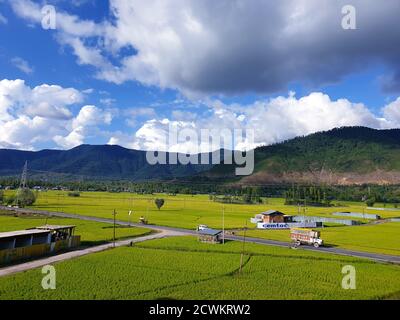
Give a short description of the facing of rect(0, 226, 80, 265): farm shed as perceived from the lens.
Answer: facing the viewer and to the right of the viewer
